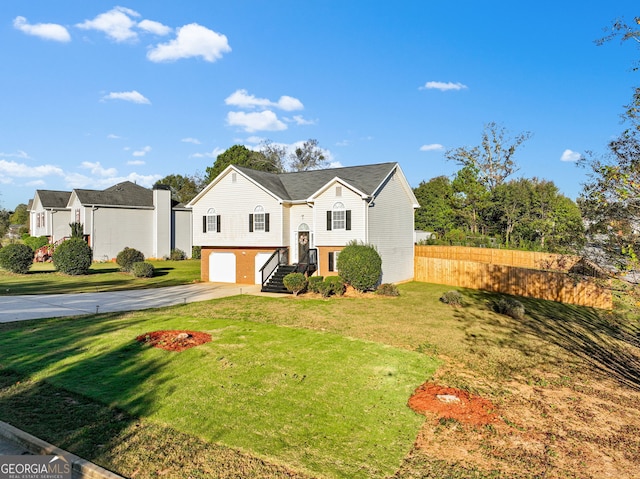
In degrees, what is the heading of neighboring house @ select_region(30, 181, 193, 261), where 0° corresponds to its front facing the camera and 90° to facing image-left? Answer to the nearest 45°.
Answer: approximately 45°

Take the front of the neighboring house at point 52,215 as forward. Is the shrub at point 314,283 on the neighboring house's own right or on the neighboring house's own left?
on the neighboring house's own left

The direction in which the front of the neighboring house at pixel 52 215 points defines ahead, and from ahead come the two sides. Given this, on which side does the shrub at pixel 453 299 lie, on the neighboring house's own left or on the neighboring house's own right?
on the neighboring house's own left

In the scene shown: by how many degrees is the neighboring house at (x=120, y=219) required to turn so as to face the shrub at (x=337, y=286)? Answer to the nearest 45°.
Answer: approximately 45° to its left

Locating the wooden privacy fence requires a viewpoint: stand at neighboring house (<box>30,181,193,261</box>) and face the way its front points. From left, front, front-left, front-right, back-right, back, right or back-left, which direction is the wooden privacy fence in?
left

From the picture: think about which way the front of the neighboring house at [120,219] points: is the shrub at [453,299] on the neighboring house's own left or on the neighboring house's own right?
on the neighboring house's own left

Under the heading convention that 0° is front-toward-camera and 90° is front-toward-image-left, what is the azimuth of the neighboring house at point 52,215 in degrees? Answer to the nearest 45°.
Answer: approximately 45°

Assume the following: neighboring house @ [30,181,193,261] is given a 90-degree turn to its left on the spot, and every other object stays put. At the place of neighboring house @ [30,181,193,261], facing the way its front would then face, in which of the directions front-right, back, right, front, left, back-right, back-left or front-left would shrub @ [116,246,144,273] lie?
front-right

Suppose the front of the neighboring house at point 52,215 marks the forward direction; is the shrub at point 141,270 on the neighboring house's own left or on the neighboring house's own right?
on the neighboring house's own left
